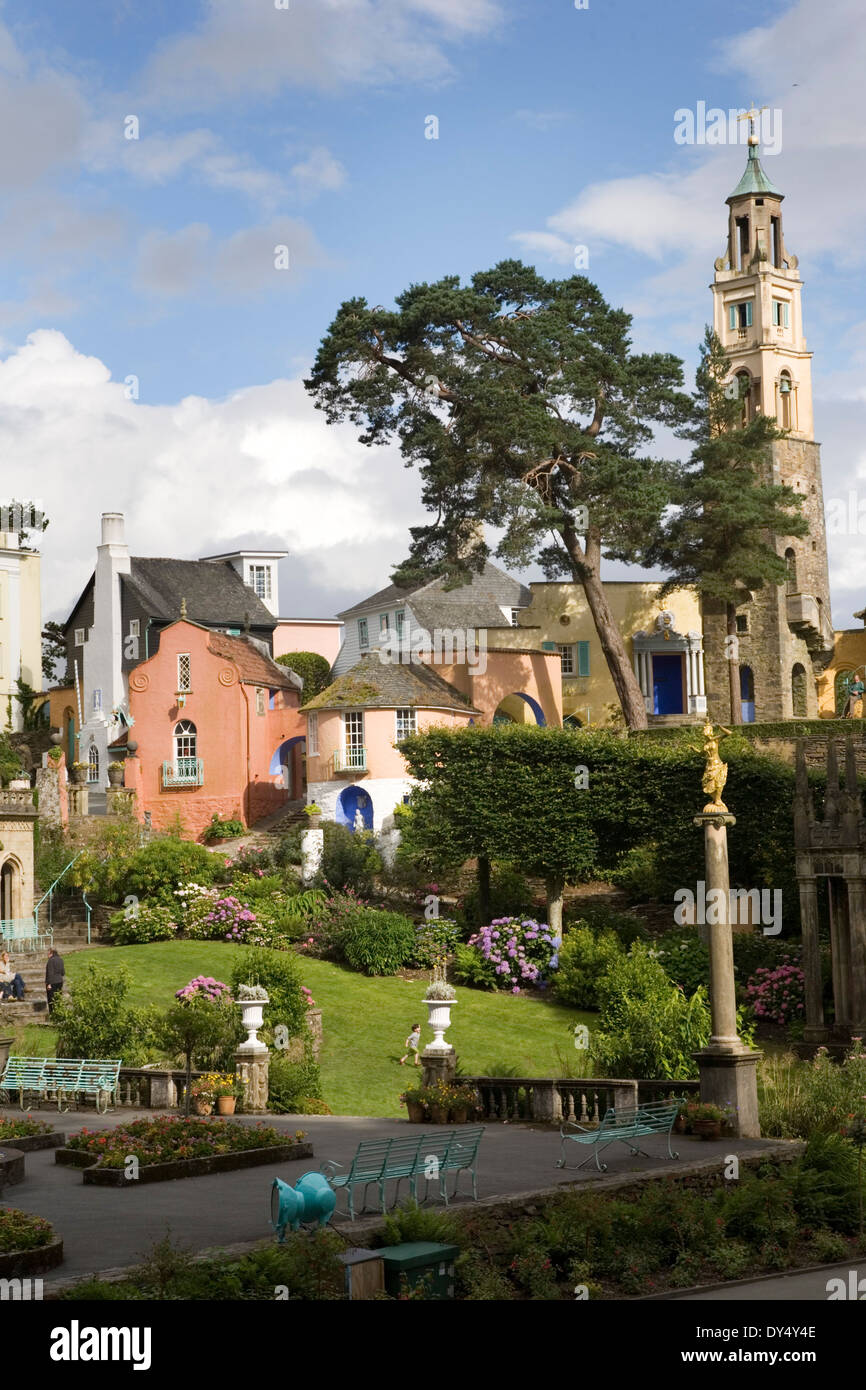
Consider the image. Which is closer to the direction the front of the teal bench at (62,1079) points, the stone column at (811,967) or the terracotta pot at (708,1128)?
the terracotta pot

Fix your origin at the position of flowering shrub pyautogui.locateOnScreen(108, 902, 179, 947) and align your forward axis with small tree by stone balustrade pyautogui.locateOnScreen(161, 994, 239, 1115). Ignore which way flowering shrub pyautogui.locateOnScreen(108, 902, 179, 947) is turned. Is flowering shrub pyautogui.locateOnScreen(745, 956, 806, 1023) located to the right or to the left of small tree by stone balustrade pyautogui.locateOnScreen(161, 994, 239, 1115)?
left

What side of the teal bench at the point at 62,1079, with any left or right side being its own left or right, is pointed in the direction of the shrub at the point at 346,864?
back

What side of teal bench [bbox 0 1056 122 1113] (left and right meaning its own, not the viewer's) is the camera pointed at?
front

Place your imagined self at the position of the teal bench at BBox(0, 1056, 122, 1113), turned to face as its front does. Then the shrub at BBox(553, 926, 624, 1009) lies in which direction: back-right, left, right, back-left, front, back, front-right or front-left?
back-left

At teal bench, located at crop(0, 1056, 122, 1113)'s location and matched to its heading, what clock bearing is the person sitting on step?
The person sitting on step is roughly at 6 o'clock from the teal bench.
